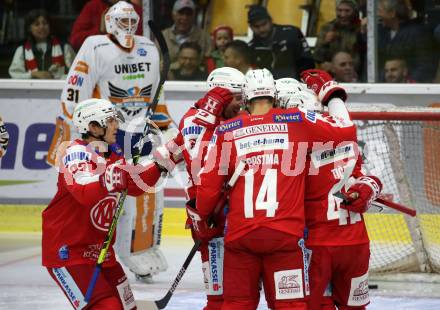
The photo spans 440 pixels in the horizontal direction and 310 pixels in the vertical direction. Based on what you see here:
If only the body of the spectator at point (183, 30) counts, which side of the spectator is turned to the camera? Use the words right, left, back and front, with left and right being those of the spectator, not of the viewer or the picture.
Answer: front

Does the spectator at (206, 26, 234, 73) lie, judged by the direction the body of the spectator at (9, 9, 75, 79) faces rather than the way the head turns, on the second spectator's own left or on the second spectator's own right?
on the second spectator's own left

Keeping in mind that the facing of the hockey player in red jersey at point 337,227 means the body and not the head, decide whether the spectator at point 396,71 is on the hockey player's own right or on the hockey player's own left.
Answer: on the hockey player's own right

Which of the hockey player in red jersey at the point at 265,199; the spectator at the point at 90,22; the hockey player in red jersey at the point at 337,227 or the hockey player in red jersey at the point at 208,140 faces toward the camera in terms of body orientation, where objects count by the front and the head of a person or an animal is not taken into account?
the spectator

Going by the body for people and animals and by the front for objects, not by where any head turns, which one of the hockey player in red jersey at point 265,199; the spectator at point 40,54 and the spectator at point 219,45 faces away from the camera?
the hockey player in red jersey

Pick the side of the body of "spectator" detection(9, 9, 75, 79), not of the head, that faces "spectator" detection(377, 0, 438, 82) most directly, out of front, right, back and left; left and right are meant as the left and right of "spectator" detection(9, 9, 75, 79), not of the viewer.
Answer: left

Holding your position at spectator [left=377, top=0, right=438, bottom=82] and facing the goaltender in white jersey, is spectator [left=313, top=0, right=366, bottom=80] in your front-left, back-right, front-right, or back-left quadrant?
front-right

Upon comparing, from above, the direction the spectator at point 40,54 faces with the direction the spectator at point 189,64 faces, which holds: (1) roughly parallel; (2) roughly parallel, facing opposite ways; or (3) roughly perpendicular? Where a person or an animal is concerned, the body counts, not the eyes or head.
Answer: roughly parallel

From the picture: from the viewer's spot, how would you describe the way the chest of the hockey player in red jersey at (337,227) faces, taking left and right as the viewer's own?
facing away from the viewer and to the left of the viewer

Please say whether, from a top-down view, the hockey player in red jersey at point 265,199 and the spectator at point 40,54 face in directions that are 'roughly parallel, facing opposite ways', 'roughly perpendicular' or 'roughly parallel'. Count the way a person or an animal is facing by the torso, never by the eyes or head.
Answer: roughly parallel, facing opposite ways

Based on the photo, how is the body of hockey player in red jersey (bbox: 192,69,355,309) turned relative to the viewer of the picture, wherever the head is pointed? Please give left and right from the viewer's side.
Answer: facing away from the viewer

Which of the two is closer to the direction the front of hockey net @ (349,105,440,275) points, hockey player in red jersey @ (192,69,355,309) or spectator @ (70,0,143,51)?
the hockey player in red jersey

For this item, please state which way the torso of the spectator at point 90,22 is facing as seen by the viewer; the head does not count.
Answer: toward the camera

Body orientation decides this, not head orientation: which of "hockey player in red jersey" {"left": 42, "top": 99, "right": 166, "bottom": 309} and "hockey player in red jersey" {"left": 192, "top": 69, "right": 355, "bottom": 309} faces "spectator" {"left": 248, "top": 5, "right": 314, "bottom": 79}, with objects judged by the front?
"hockey player in red jersey" {"left": 192, "top": 69, "right": 355, "bottom": 309}

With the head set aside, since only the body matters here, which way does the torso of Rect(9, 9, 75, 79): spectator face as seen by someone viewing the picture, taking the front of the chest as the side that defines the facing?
toward the camera

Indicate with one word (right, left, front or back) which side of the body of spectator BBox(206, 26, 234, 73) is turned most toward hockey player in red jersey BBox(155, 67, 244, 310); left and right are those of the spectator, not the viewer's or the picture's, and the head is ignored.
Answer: front
